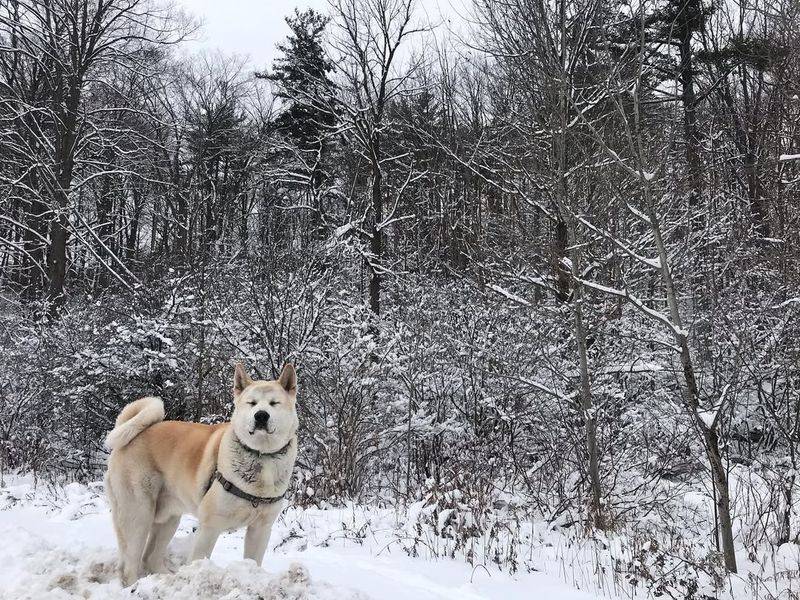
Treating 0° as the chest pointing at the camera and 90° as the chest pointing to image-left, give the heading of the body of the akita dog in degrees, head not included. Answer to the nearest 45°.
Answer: approximately 315°
